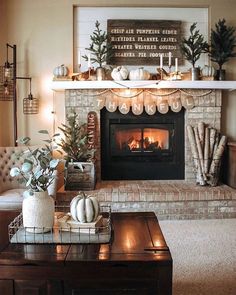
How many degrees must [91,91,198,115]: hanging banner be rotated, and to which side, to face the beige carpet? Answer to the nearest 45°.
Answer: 0° — it already faces it

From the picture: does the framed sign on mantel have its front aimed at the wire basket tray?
yes

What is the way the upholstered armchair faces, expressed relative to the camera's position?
facing the viewer and to the right of the viewer

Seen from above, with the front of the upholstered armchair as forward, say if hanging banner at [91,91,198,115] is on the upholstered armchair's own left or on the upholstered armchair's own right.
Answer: on the upholstered armchair's own left

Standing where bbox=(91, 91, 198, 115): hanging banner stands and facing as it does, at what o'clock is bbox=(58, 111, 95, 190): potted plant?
The potted plant is roughly at 2 o'clock from the hanging banner.

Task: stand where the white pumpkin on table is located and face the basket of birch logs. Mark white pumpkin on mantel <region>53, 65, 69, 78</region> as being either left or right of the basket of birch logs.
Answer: left

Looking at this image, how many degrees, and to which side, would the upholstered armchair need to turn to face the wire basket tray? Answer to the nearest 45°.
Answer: approximately 45° to its right

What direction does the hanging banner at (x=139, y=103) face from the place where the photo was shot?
facing the viewer

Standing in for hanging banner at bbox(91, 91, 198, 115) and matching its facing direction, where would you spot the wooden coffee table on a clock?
The wooden coffee table is roughly at 12 o'clock from the hanging banner.

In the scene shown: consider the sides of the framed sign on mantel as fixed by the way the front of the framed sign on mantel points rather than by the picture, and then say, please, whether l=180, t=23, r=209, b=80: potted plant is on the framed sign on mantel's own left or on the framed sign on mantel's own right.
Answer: on the framed sign on mantel's own left

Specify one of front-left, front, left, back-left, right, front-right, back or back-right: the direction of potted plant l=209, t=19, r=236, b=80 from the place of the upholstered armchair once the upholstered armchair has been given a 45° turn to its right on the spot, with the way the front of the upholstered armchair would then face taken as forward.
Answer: left

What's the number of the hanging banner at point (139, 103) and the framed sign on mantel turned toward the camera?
2

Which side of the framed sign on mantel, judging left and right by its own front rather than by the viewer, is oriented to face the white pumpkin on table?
front

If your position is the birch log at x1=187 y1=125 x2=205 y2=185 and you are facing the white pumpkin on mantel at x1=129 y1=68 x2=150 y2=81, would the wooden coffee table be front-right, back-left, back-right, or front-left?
front-left

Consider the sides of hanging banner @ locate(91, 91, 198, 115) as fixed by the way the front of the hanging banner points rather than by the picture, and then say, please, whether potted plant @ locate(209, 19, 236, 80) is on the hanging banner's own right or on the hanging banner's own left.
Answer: on the hanging banner's own left

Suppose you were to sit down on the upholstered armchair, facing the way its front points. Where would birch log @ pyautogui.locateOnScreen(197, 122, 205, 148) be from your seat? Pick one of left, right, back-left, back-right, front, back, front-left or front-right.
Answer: front-left
